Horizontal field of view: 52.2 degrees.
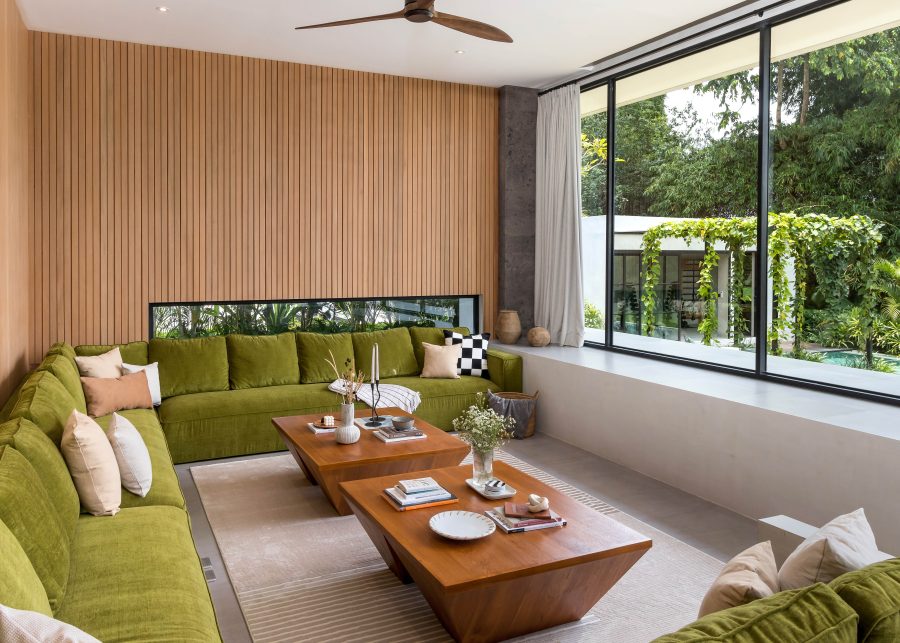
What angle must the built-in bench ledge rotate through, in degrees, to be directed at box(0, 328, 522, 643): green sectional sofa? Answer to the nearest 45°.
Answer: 0° — it already faces it

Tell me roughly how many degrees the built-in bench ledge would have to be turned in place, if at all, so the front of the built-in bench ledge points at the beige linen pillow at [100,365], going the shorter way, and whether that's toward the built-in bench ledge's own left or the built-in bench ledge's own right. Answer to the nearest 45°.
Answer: approximately 45° to the built-in bench ledge's own right

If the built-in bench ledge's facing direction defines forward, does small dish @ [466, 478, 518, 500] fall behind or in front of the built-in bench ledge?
in front
